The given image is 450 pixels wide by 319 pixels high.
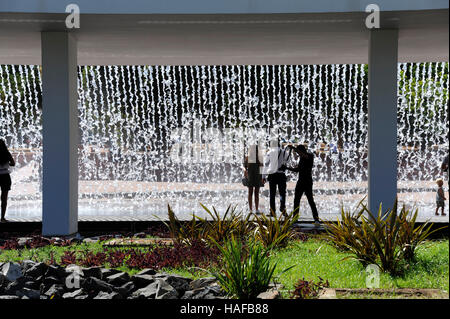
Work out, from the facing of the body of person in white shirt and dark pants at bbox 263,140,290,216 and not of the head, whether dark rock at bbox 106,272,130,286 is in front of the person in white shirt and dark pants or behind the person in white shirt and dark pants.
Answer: behind

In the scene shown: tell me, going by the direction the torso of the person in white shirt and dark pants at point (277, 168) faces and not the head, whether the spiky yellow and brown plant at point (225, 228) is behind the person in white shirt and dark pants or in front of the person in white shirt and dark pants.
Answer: behind

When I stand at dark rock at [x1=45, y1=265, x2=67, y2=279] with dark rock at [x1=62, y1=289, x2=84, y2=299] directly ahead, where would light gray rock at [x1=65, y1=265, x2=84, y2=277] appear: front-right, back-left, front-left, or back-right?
front-left

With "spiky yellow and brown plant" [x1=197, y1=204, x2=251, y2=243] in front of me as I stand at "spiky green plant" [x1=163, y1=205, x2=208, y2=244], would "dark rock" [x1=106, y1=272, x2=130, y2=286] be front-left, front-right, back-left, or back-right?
back-right

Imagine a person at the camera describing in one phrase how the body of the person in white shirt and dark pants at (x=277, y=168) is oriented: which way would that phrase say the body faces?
away from the camera

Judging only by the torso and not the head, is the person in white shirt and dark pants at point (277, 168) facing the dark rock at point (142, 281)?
no

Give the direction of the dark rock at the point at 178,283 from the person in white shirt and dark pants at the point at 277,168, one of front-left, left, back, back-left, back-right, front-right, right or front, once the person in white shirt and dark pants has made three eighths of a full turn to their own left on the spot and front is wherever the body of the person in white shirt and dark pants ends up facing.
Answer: front-left

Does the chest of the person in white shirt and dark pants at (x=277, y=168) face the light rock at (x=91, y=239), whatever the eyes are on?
no

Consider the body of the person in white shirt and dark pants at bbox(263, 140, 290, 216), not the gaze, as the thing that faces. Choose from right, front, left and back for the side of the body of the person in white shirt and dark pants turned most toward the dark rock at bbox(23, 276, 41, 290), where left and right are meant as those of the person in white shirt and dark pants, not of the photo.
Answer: back

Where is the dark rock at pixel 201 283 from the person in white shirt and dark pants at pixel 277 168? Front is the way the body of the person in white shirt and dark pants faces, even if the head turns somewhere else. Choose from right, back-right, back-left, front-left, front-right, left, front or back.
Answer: back

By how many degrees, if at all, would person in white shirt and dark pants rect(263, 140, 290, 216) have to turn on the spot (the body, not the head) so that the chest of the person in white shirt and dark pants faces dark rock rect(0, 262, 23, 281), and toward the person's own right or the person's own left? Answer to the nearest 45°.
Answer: approximately 135° to the person's own left

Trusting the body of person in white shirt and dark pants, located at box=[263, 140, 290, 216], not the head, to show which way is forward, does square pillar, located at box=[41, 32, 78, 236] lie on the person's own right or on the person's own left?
on the person's own left

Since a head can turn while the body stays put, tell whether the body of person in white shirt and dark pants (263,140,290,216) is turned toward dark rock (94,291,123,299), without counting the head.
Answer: no

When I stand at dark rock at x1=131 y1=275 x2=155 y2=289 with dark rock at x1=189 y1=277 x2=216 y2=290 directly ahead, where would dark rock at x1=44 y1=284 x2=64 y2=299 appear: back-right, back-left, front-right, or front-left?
back-right

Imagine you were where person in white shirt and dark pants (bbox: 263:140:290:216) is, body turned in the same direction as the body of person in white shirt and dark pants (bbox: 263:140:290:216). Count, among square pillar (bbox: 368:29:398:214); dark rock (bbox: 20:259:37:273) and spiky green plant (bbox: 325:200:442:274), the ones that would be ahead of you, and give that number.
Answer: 0

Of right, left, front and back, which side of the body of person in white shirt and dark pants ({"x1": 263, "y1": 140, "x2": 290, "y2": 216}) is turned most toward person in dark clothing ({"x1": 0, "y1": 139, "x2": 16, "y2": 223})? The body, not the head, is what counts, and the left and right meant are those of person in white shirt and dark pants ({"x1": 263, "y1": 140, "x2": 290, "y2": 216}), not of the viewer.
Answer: left

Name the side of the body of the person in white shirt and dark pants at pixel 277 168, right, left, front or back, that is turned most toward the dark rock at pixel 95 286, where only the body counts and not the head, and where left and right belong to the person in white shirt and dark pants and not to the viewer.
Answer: back

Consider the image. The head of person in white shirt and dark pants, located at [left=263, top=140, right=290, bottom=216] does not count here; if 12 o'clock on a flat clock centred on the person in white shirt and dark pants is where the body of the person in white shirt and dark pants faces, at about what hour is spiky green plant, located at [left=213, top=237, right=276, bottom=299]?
The spiky green plant is roughly at 6 o'clock from the person in white shirt and dark pants.

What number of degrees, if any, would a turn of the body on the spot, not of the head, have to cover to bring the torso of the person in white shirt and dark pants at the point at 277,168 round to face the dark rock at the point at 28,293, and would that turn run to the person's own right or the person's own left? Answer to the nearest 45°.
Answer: approximately 180°
